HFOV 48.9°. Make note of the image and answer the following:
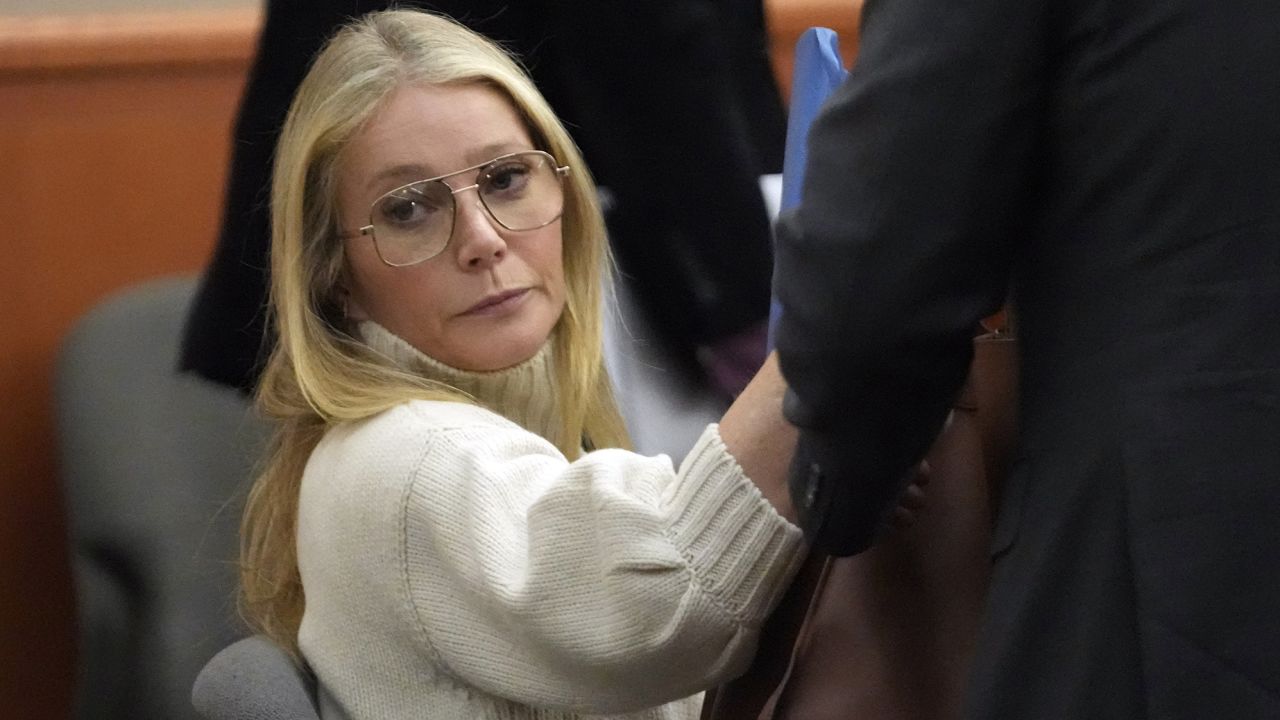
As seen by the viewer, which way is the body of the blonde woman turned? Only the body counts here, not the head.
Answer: to the viewer's right

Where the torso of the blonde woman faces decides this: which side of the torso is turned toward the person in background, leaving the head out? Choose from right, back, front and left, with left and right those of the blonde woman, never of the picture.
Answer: left

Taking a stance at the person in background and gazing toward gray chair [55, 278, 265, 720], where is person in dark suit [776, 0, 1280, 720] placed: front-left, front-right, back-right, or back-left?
back-left

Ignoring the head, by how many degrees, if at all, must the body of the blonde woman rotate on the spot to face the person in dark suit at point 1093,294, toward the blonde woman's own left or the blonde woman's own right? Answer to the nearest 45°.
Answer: approximately 45° to the blonde woman's own right
